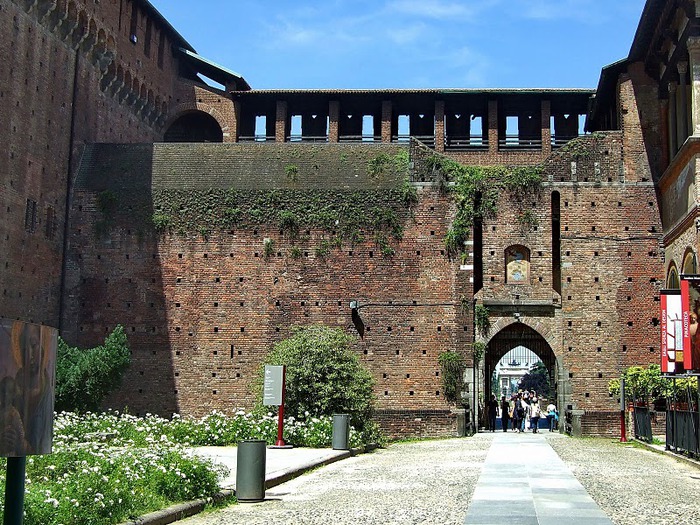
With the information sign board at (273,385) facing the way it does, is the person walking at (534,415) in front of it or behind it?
behind

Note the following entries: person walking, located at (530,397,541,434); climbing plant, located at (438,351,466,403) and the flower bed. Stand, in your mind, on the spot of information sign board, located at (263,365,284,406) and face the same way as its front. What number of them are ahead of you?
1

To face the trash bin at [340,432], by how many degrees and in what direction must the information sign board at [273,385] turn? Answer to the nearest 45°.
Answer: approximately 45° to its left

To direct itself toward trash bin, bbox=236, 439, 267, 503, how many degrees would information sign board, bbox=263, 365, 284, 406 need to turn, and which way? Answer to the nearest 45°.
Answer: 0° — it already faces it

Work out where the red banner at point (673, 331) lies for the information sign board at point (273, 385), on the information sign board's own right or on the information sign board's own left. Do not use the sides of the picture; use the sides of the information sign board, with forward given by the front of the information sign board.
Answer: on the information sign board's own left

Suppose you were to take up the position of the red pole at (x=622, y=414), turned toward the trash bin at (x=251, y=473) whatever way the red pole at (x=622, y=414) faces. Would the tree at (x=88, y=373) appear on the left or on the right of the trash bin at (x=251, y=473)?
right

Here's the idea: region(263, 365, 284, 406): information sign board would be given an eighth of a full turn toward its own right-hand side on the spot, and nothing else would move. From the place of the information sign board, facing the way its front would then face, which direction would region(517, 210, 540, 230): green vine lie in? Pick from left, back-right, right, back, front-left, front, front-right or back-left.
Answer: back

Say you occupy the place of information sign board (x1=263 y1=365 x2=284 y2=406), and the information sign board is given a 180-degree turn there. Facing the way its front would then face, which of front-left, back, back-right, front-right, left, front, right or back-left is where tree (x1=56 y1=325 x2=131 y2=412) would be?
front-left

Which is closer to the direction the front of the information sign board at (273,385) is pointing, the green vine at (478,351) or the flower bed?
the flower bed

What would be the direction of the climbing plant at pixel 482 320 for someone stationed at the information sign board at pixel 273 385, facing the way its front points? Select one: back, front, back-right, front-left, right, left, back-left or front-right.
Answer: back-left

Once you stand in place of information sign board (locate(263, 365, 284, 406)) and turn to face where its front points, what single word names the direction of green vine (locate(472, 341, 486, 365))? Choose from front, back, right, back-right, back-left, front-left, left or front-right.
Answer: back-left

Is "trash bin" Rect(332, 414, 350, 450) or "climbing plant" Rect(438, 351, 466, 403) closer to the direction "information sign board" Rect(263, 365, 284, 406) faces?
the trash bin

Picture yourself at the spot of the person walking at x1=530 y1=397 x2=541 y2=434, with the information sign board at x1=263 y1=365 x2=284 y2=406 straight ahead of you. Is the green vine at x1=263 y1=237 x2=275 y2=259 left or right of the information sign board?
right

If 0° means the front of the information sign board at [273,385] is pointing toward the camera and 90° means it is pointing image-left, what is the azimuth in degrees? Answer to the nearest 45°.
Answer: approximately 0°

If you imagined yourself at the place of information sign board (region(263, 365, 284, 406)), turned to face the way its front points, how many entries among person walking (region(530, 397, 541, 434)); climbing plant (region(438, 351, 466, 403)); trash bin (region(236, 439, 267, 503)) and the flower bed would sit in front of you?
2
